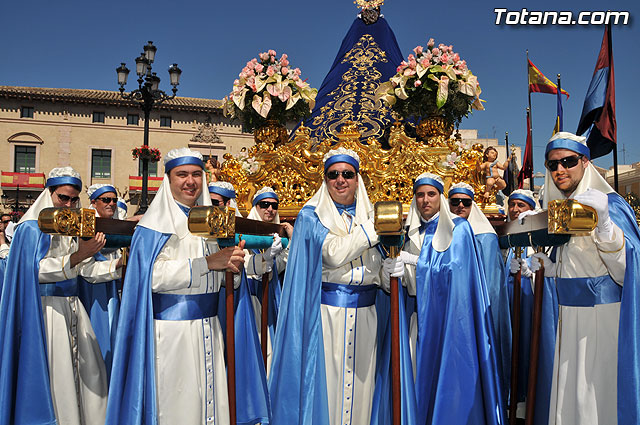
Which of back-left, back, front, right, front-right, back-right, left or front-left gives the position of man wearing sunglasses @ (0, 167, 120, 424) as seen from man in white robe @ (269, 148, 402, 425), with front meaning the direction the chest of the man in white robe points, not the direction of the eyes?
right

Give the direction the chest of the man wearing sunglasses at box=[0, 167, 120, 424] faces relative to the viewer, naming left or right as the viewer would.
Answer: facing the viewer and to the right of the viewer

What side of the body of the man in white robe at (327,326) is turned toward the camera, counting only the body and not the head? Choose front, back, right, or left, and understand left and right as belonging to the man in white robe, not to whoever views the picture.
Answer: front

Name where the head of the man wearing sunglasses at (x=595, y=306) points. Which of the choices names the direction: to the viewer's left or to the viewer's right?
to the viewer's left

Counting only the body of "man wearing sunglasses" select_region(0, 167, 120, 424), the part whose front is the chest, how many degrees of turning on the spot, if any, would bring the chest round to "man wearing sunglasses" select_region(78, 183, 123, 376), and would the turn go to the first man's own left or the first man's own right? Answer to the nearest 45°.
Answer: approximately 90° to the first man's own left

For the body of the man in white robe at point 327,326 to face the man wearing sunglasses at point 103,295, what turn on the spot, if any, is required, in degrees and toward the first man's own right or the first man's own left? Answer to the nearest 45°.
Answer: approximately 90° to the first man's own right

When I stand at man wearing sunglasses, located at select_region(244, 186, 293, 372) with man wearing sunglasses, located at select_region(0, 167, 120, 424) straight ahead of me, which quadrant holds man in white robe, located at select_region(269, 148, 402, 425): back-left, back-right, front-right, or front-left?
front-left

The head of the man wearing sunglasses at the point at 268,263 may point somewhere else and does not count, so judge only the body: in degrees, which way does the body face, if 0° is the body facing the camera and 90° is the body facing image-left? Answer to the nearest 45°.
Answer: approximately 0°
